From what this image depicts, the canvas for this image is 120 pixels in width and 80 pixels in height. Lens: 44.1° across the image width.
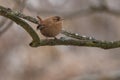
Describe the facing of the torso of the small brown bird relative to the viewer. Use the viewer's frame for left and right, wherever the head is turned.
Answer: facing to the right of the viewer
